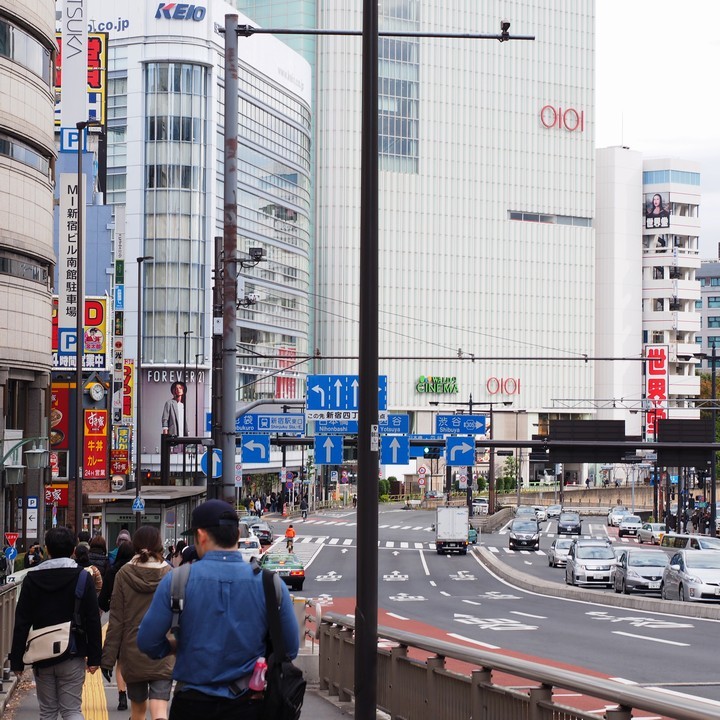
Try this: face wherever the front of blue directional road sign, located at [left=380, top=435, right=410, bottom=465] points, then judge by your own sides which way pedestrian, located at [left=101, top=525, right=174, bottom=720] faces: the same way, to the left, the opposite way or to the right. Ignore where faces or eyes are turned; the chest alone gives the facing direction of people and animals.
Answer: the opposite way

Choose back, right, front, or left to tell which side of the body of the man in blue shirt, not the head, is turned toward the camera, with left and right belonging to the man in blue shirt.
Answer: back

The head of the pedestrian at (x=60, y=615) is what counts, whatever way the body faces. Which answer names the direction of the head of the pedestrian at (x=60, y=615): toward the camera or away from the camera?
away from the camera

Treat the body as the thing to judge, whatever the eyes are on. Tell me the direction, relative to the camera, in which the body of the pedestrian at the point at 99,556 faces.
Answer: away from the camera

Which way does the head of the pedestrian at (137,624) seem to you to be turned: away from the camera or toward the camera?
away from the camera

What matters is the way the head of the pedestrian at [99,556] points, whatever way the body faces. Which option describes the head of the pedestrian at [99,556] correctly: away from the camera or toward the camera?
away from the camera

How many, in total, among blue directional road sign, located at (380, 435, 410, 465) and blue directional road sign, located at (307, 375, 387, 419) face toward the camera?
2

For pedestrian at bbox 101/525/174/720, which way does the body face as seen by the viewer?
away from the camera

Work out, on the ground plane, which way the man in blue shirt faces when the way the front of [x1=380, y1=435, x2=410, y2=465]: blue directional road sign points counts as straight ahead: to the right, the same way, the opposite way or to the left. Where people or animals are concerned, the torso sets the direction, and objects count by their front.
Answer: the opposite way

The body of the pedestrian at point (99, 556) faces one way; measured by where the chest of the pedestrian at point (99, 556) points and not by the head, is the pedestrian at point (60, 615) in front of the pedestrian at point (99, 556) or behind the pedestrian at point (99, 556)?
behind

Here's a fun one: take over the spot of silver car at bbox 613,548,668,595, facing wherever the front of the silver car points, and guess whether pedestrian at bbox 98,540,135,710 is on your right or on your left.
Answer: on your right
